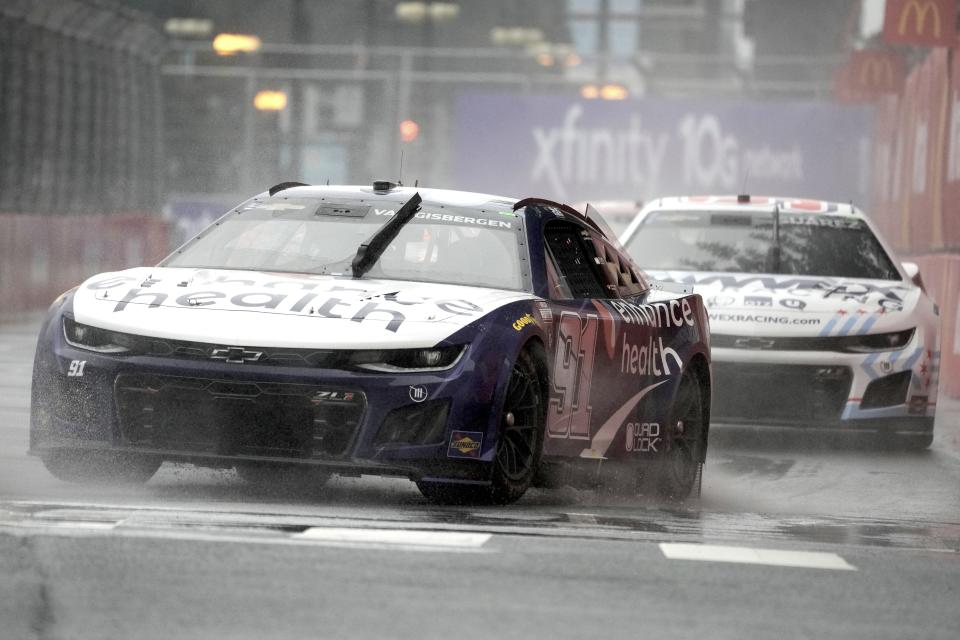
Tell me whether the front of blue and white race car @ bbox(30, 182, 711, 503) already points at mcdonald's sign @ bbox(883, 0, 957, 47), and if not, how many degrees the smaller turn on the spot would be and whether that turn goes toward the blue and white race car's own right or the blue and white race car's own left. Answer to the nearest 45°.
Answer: approximately 180°

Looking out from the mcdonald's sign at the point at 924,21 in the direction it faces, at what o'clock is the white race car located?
The white race car is roughly at 12 o'clock from the mcdonald's sign.

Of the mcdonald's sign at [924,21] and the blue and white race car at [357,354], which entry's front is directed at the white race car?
the mcdonald's sign

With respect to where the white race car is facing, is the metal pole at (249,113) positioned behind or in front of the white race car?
behind

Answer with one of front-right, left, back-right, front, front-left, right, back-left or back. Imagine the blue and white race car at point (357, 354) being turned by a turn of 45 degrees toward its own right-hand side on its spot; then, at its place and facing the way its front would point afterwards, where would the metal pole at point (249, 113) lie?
right

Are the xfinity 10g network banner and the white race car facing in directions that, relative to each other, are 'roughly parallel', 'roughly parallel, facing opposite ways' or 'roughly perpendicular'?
roughly parallel

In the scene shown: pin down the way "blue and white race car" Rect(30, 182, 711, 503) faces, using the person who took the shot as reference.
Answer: facing the viewer and to the left of the viewer

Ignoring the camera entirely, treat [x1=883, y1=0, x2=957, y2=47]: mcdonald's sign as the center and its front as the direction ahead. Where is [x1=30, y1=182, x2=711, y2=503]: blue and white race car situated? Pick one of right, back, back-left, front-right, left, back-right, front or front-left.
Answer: front

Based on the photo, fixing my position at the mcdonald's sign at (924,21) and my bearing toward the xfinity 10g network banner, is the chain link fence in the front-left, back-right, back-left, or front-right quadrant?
front-left

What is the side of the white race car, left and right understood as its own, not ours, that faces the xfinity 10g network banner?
back

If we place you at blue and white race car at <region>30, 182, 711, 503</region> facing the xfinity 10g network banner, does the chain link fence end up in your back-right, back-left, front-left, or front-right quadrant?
front-left

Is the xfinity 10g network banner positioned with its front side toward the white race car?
yes

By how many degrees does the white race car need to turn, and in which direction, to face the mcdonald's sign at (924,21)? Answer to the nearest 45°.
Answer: approximately 180°

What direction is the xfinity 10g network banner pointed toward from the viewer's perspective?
toward the camera

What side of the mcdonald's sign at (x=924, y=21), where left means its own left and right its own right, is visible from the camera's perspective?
front
